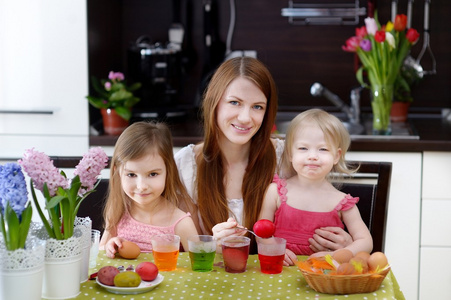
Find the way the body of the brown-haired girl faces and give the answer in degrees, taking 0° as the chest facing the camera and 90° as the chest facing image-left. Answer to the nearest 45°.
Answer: approximately 0°

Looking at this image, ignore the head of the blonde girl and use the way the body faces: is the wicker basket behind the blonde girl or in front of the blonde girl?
in front

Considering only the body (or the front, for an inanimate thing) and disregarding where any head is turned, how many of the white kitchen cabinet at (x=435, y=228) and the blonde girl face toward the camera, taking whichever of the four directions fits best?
2

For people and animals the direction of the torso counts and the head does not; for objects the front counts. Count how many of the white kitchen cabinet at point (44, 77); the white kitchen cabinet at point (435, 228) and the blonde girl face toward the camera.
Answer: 3

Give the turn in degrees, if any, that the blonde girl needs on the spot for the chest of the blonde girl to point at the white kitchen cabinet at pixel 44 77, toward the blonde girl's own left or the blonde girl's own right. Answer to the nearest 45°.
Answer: approximately 135° to the blonde girl's own right

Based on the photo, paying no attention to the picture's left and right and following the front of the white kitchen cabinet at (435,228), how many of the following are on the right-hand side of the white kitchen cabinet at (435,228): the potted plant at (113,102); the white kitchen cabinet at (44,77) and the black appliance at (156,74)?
3

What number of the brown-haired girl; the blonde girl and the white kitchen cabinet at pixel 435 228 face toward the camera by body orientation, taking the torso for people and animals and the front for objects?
3
